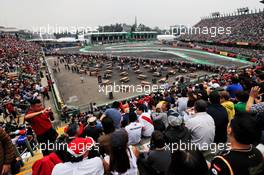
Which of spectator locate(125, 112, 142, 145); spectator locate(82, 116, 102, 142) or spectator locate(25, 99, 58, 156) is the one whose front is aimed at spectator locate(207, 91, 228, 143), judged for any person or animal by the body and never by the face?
spectator locate(25, 99, 58, 156)

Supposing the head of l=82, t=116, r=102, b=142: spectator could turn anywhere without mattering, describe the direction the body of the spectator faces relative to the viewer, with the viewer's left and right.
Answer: facing away from the viewer

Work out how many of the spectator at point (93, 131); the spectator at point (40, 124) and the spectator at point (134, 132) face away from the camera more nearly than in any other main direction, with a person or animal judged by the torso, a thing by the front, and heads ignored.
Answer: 2

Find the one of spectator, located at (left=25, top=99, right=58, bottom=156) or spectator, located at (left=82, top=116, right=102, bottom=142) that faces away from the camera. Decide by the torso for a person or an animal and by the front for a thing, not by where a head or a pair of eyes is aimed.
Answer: spectator, located at (left=82, top=116, right=102, bottom=142)

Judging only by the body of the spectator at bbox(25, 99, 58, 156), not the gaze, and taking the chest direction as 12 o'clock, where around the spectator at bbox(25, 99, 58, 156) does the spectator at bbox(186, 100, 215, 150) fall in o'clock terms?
the spectator at bbox(186, 100, 215, 150) is roughly at 12 o'clock from the spectator at bbox(25, 99, 58, 156).

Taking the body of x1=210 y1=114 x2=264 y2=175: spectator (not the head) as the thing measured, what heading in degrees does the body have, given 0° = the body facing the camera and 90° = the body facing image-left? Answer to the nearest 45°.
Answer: approximately 135°

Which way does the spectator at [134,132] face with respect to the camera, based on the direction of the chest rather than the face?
away from the camera

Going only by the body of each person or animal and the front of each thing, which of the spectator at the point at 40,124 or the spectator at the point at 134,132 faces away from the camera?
the spectator at the point at 134,132

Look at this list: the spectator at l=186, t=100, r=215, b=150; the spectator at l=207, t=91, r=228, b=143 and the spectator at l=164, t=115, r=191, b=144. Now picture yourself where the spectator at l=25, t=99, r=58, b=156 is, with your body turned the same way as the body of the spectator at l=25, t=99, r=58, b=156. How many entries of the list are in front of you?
3

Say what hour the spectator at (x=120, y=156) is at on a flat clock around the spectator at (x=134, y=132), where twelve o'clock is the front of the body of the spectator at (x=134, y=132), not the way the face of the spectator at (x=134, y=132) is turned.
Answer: the spectator at (x=120, y=156) is roughly at 6 o'clock from the spectator at (x=134, y=132).
